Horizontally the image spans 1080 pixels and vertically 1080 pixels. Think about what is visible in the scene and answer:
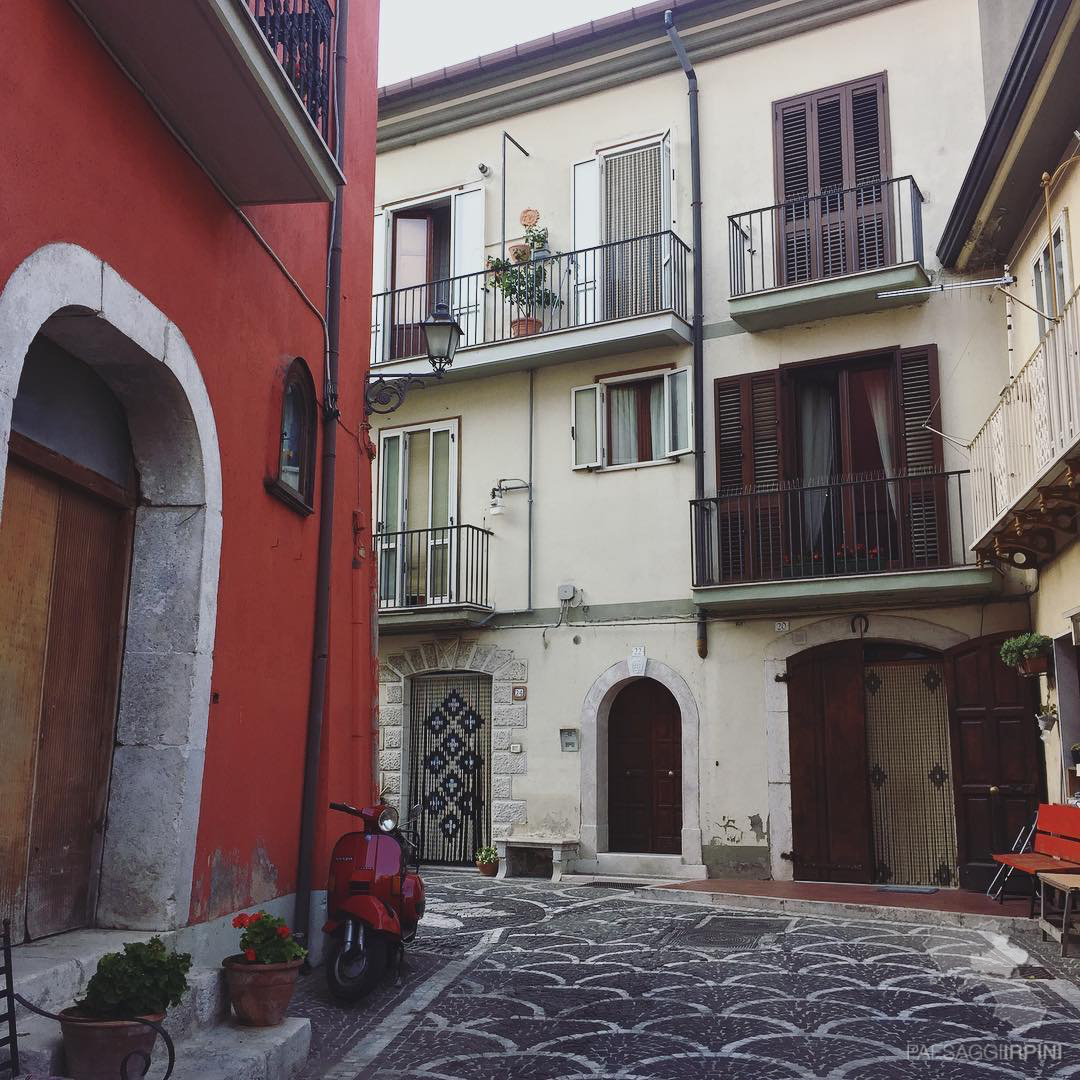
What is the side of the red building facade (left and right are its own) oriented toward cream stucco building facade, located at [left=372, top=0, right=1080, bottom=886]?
left

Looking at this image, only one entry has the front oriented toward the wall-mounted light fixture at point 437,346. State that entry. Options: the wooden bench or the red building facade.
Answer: the wooden bench

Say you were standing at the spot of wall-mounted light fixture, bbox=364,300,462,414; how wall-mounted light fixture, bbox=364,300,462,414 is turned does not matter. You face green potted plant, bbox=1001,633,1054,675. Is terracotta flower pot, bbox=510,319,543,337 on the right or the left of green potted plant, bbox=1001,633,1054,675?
left

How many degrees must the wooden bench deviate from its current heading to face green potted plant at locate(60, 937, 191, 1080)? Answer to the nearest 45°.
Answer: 0° — it already faces it

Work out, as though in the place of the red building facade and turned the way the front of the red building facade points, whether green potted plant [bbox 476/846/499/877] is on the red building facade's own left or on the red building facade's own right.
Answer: on the red building facade's own left

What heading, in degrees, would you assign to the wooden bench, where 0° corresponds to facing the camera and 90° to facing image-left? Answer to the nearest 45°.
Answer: approximately 45°

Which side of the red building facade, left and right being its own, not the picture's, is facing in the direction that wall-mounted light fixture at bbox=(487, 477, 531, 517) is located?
left

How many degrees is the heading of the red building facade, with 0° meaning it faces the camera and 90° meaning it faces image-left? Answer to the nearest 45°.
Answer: approximately 315°
